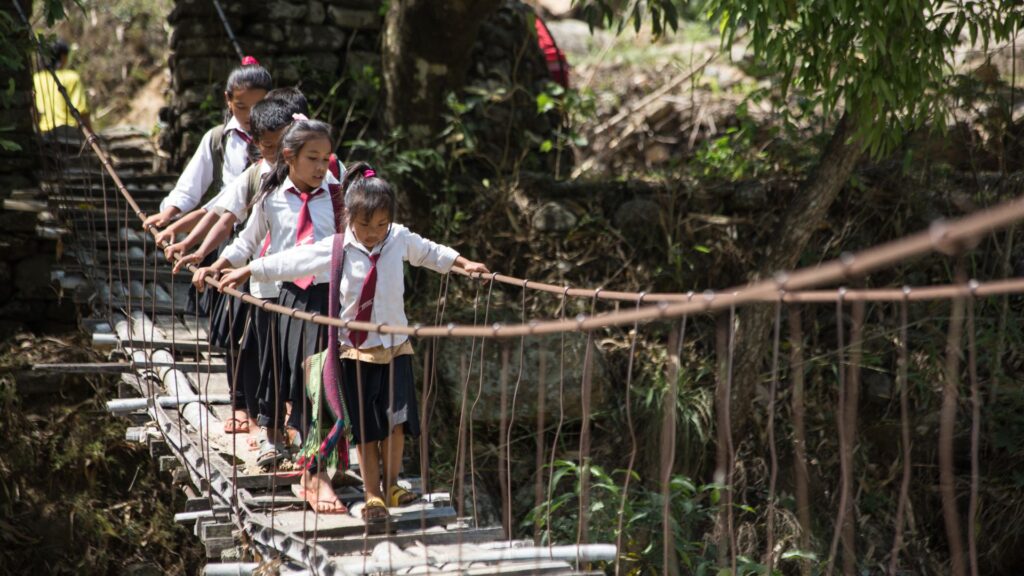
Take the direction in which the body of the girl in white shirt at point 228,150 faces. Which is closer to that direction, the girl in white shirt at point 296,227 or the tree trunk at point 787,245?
the girl in white shirt

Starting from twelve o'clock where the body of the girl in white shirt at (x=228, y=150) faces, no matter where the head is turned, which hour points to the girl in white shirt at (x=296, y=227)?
the girl in white shirt at (x=296, y=227) is roughly at 1 o'clock from the girl in white shirt at (x=228, y=150).

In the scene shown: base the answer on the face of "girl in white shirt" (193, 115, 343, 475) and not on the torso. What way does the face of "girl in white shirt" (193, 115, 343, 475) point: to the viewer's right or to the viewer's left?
to the viewer's right

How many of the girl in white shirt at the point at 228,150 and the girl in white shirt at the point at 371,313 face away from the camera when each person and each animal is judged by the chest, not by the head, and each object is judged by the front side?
0

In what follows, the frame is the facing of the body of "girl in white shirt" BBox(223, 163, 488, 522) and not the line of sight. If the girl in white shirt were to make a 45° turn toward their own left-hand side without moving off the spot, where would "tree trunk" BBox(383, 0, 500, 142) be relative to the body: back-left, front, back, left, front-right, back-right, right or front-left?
back-left

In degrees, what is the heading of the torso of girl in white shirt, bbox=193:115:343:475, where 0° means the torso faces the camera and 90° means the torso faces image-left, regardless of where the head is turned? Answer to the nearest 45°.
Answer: approximately 315°

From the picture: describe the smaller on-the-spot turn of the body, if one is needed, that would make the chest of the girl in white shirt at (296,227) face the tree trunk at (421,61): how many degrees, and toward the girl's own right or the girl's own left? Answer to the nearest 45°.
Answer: approximately 135° to the girl's own left

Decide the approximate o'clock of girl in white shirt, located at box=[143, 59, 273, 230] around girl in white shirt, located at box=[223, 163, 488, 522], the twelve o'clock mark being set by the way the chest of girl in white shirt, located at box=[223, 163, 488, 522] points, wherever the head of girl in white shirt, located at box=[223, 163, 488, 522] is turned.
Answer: girl in white shirt, located at box=[143, 59, 273, 230] is roughly at 5 o'clock from girl in white shirt, located at box=[223, 163, 488, 522].

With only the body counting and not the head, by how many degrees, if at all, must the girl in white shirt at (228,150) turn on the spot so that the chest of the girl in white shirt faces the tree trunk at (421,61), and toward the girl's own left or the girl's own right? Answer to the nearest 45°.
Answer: approximately 90° to the girl's own left

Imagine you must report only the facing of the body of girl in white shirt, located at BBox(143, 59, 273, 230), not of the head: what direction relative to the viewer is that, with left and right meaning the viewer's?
facing the viewer and to the right of the viewer
